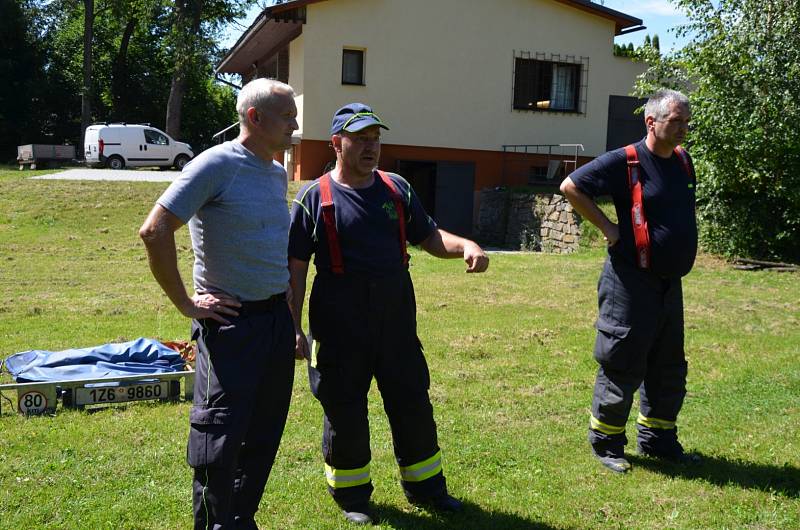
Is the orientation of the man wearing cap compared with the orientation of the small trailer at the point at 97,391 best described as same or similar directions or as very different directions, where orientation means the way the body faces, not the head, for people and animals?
very different directions

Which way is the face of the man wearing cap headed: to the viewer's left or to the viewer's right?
to the viewer's right

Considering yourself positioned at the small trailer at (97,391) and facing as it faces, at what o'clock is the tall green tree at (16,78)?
The tall green tree is roughly at 12 o'clock from the small trailer.

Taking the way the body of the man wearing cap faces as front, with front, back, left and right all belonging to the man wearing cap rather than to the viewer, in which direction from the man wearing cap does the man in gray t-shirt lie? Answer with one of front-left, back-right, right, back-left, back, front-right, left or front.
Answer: right

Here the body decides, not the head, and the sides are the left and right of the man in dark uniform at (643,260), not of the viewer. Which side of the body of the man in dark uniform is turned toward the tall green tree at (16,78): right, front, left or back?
back

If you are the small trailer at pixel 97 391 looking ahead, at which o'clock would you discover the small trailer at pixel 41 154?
the small trailer at pixel 41 154 is roughly at 12 o'clock from the small trailer at pixel 97 391.

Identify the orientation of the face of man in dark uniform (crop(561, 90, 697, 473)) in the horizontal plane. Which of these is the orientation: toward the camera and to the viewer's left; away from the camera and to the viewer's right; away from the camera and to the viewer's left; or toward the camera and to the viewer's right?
toward the camera and to the viewer's right

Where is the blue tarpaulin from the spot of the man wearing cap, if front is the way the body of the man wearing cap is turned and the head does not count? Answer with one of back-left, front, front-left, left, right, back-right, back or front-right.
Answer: back

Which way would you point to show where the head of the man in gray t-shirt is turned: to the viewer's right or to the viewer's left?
to the viewer's right

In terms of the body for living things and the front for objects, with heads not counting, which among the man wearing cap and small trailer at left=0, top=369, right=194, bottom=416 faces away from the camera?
the small trailer

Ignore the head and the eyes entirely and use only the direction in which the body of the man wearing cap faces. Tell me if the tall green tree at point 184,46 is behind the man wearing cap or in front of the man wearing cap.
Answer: behind

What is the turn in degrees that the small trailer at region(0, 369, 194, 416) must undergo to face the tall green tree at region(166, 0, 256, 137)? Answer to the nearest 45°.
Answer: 0° — it already faces it

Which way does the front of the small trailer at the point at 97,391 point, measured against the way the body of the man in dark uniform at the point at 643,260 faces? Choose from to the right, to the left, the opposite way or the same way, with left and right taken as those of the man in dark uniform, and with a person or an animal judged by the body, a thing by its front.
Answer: the opposite way

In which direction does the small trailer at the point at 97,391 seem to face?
away from the camera
